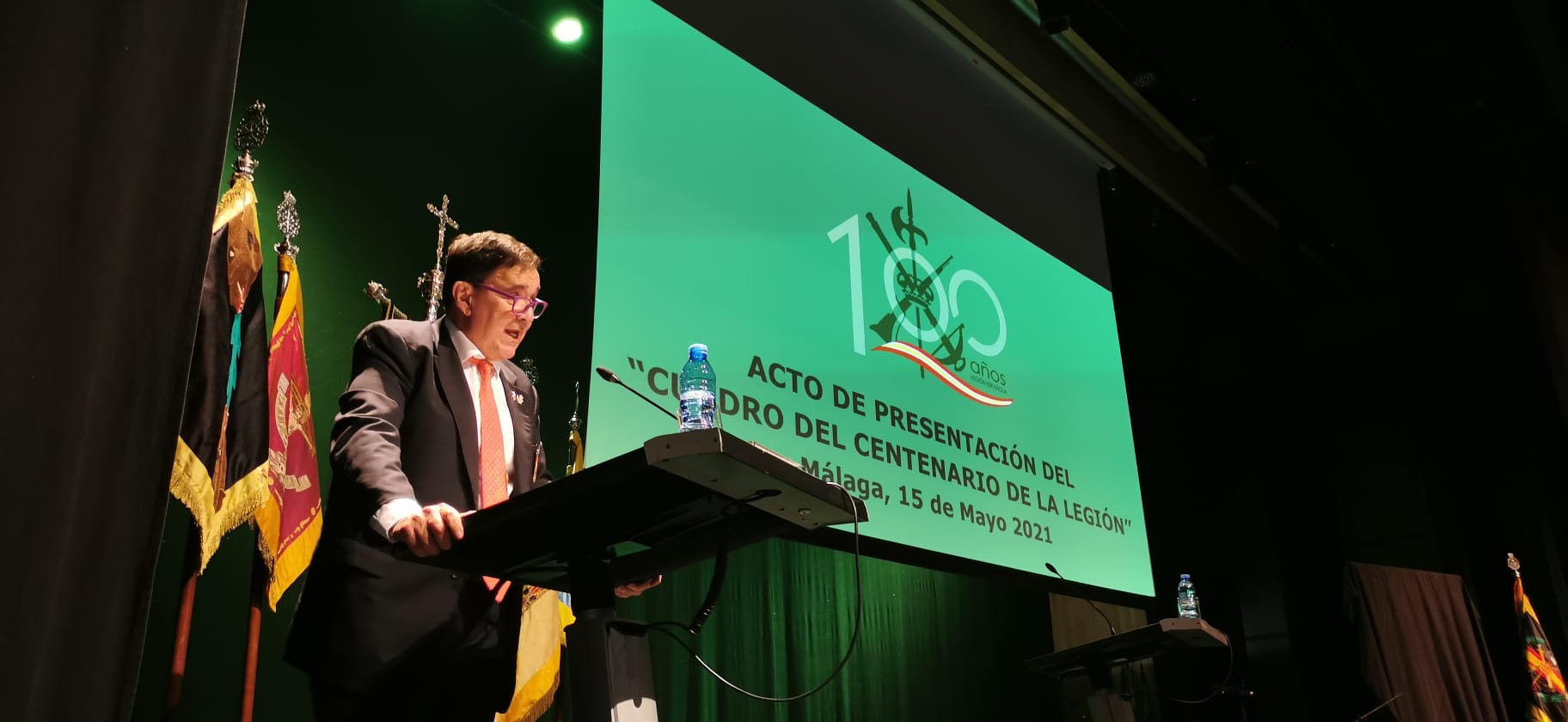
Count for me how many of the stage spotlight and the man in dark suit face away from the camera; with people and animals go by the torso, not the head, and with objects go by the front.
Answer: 0

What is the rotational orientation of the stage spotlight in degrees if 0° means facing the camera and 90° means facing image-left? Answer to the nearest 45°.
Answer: approximately 0°

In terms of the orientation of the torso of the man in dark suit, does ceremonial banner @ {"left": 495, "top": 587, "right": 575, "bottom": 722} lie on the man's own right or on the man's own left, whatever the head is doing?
on the man's own left

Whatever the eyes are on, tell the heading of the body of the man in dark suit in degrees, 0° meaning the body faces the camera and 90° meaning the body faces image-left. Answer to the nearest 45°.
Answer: approximately 315°

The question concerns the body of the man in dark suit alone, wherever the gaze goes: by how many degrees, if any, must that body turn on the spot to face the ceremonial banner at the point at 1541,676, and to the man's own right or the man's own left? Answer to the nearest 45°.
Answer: approximately 90° to the man's own left
